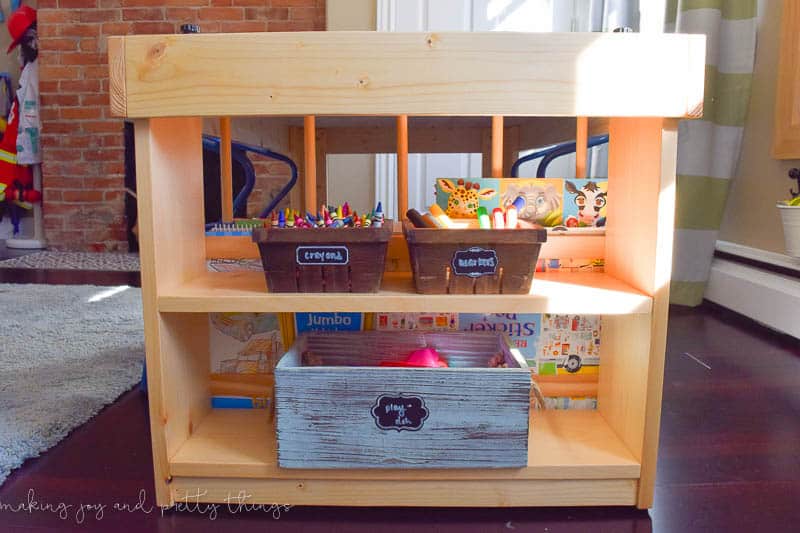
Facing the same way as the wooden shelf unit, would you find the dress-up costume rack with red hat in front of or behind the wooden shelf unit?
behind

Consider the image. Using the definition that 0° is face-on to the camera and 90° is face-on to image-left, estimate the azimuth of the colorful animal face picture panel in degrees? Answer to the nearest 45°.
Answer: approximately 0°

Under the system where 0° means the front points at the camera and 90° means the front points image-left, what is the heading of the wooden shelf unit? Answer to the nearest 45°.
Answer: approximately 0°

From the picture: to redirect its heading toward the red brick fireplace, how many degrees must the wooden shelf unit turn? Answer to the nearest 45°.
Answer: approximately 135° to its right

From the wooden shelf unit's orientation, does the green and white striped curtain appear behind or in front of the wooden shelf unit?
behind
